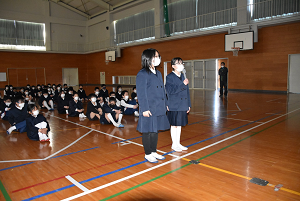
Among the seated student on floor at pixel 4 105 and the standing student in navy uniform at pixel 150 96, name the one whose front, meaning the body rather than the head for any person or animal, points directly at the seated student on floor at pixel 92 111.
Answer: the seated student on floor at pixel 4 105

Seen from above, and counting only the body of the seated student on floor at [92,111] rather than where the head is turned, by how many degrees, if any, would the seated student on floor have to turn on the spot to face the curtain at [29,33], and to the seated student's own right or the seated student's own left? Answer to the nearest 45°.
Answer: approximately 135° to the seated student's own left

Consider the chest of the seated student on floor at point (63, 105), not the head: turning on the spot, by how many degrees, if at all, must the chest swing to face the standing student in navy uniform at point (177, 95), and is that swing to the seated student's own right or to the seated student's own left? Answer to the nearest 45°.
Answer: approximately 45° to the seated student's own right

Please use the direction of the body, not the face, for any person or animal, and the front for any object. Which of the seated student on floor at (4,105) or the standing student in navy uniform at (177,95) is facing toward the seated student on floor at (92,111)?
the seated student on floor at (4,105)

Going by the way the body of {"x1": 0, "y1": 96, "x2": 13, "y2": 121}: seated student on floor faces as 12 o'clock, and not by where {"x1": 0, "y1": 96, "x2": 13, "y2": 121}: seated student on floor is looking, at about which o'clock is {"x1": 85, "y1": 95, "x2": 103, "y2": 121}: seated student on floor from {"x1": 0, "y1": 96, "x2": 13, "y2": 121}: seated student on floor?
{"x1": 85, "y1": 95, "x2": 103, "y2": 121}: seated student on floor is roughly at 12 o'clock from {"x1": 0, "y1": 96, "x2": 13, "y2": 121}: seated student on floor.

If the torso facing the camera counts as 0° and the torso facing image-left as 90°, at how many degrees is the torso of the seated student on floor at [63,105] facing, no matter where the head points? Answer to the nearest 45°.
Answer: approximately 315°

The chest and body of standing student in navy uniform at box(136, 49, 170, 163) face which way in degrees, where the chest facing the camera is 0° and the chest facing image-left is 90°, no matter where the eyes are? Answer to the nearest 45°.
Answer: approximately 315°

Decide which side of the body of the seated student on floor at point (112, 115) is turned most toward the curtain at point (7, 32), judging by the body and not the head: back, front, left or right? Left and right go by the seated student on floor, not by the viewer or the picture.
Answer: back

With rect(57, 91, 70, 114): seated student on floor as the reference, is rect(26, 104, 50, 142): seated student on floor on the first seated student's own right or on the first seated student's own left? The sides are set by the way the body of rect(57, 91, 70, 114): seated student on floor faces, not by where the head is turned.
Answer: on the first seated student's own right

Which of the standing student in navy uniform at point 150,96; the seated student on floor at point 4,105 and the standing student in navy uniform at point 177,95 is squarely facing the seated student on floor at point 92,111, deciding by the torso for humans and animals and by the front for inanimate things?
the seated student on floor at point 4,105
